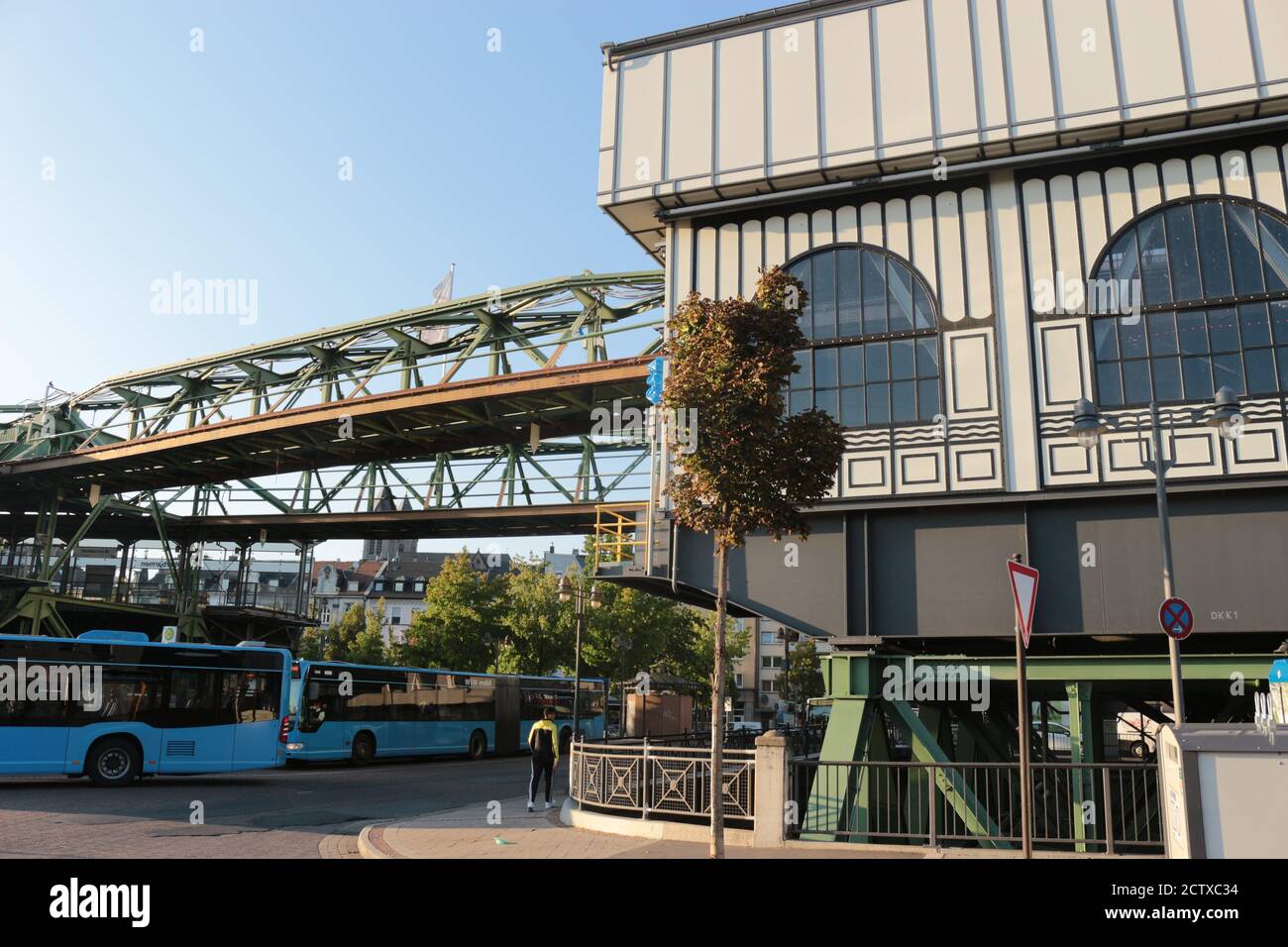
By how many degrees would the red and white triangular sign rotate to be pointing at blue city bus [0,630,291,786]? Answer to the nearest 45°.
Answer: approximately 135° to its right

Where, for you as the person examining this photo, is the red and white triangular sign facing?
facing the viewer and to the right of the viewer

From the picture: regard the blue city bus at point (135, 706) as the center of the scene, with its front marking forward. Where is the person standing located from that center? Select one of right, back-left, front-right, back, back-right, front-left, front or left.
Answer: back-left

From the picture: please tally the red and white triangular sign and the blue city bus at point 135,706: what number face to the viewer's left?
1

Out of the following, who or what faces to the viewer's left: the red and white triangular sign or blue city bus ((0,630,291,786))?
the blue city bus

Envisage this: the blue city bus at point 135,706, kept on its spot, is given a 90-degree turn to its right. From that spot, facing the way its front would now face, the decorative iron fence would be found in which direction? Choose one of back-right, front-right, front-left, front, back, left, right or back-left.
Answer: back-right

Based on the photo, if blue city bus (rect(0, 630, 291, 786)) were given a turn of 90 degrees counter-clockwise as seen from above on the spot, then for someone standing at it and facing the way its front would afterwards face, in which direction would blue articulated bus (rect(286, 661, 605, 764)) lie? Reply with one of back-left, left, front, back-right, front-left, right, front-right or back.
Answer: back-left

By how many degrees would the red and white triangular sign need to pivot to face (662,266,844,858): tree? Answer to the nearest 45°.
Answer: approximately 135° to its right

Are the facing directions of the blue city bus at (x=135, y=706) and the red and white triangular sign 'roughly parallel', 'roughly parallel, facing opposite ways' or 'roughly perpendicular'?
roughly perpendicular

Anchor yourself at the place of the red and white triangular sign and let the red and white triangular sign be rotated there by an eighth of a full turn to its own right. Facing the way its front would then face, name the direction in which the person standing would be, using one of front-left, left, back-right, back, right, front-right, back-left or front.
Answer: back-right

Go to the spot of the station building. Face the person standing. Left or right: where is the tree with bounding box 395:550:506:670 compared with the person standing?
right

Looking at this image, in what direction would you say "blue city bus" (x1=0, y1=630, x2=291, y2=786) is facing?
to the viewer's left

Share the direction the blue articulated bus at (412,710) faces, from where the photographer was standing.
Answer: facing the viewer and to the left of the viewer
